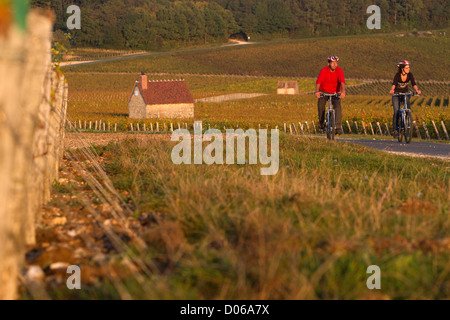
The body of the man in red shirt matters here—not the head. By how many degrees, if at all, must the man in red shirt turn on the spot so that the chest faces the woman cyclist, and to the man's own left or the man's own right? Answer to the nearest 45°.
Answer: approximately 135° to the man's own left

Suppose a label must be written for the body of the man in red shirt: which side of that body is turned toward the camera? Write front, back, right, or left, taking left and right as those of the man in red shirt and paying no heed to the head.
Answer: front

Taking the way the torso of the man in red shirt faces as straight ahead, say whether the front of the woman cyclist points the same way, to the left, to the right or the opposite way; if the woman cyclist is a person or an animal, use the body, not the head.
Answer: the same way

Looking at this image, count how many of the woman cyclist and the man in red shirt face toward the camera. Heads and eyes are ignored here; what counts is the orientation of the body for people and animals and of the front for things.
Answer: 2

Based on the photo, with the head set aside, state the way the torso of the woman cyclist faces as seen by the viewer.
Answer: toward the camera

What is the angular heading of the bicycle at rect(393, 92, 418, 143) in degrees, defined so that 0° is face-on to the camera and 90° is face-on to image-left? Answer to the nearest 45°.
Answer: approximately 0°
